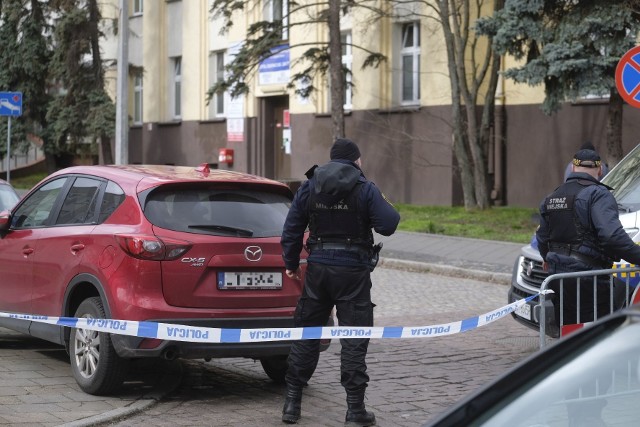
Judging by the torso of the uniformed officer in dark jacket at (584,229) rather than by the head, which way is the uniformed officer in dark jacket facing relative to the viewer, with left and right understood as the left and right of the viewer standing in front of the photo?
facing away from the viewer and to the right of the viewer

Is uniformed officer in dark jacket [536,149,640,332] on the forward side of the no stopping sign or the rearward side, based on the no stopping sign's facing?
on the forward side

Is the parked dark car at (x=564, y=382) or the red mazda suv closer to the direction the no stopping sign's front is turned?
the parked dark car

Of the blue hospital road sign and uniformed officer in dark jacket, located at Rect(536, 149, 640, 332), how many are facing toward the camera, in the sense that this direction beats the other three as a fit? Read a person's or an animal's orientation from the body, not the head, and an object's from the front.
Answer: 1

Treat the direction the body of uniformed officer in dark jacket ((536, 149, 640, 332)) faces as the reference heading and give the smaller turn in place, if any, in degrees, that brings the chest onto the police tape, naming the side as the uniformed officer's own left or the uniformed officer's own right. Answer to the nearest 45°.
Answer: approximately 180°

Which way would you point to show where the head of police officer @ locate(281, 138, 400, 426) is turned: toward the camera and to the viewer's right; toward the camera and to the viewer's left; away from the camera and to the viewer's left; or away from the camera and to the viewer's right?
away from the camera and to the viewer's right

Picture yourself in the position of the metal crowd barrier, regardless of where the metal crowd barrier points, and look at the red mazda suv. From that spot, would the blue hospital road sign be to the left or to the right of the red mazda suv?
right

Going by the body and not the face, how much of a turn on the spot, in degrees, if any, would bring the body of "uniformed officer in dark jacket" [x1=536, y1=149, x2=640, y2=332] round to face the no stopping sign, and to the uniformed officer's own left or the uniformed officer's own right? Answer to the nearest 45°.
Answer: approximately 45° to the uniformed officer's own left

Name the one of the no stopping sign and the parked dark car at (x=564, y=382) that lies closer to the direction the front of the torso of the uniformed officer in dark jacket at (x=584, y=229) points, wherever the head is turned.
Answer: the no stopping sign

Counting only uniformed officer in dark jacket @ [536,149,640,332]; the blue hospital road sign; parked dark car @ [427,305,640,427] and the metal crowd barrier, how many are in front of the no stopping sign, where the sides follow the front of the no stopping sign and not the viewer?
3

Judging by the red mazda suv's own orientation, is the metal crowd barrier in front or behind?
behind

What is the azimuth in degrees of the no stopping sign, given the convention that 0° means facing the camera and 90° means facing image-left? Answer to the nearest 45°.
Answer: approximately 0°

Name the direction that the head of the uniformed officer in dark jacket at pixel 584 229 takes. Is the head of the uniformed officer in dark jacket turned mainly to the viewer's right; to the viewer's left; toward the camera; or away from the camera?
away from the camera

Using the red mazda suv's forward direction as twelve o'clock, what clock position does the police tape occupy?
The police tape is roughly at 6 o'clock from the red mazda suv.

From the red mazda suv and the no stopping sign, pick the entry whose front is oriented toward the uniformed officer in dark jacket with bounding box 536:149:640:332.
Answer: the no stopping sign

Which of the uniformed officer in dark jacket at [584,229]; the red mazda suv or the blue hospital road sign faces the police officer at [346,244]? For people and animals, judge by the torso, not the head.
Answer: the blue hospital road sign
